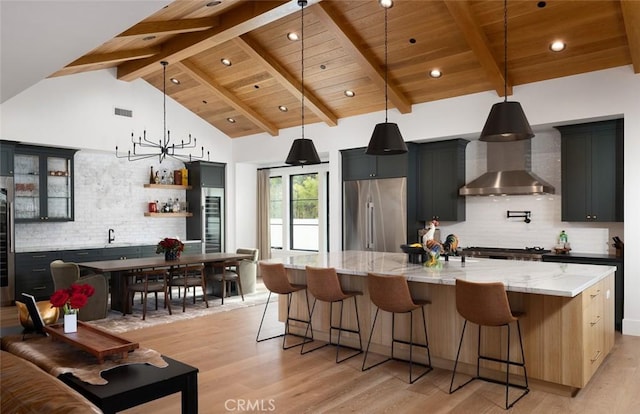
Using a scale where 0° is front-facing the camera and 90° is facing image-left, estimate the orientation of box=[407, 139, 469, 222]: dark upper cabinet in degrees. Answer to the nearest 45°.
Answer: approximately 45°

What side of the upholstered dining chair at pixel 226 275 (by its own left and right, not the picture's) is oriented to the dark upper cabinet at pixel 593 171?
back

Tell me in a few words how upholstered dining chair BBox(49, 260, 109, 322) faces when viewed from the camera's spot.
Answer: facing away from the viewer and to the right of the viewer

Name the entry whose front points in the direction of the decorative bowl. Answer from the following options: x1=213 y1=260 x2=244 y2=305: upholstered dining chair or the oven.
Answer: the oven

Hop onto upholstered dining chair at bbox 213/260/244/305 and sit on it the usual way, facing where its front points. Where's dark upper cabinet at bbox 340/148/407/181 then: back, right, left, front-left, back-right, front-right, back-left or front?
back-right

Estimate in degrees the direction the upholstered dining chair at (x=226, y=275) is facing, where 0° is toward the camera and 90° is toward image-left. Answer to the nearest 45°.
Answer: approximately 135°

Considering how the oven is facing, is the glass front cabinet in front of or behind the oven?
in front

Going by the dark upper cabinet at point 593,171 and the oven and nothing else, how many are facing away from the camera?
0

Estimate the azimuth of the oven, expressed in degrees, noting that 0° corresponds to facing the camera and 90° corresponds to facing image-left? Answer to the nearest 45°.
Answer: approximately 45°
